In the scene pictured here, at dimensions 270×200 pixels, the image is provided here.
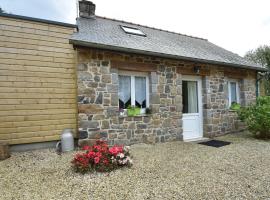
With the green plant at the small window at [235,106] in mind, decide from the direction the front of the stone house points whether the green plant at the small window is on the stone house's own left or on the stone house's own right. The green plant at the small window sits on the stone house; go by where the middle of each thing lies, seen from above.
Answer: on the stone house's own left

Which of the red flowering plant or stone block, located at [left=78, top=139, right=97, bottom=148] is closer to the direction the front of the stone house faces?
the red flowering plant

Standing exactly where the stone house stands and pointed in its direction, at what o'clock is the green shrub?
The green shrub is roughly at 10 o'clock from the stone house.

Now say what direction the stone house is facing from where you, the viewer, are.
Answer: facing the viewer and to the right of the viewer

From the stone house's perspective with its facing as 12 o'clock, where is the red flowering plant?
The red flowering plant is roughly at 2 o'clock from the stone house.
